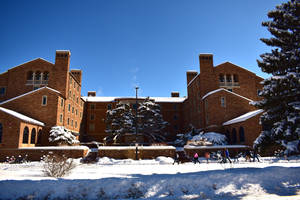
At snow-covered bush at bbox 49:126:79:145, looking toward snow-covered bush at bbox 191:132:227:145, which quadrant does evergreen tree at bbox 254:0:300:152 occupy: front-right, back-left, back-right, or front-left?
front-right

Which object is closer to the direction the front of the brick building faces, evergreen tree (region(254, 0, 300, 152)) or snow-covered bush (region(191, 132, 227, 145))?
the evergreen tree

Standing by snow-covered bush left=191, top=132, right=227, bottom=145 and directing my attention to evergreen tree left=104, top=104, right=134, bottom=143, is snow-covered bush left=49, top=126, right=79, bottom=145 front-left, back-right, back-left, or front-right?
front-left

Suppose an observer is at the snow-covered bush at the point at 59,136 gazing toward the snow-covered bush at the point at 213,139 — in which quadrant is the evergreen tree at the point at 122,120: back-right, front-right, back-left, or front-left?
front-left

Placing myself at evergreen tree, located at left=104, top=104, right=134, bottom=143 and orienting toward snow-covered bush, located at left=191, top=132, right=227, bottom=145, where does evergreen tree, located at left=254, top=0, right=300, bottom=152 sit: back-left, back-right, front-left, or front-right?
front-right

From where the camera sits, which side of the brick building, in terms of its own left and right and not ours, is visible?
front

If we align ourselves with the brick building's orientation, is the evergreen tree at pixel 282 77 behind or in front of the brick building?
in front
